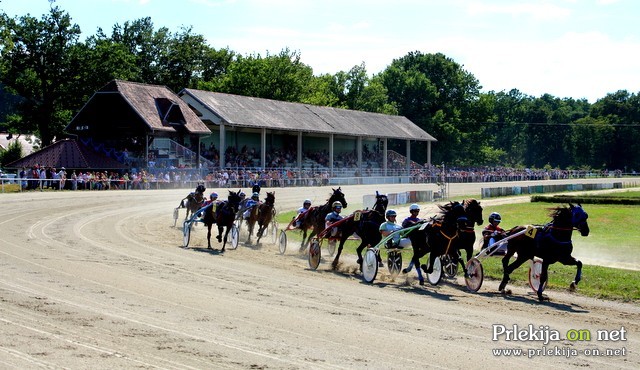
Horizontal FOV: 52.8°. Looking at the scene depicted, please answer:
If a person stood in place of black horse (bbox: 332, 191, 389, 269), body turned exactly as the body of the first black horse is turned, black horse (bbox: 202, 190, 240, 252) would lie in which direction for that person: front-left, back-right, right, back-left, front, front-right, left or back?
back

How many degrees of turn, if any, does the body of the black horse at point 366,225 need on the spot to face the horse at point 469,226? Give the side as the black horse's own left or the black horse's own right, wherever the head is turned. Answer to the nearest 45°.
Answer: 0° — it already faces it

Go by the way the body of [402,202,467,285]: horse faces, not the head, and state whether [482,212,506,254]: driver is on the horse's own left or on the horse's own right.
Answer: on the horse's own left

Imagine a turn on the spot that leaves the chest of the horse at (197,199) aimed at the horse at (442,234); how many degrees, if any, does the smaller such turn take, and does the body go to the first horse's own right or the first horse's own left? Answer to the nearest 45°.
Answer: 0° — it already faces it

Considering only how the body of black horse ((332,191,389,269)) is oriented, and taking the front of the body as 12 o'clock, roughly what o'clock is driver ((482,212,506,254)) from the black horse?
The driver is roughly at 11 o'clock from the black horse.

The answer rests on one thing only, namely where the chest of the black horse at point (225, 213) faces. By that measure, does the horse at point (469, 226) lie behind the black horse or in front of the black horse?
in front

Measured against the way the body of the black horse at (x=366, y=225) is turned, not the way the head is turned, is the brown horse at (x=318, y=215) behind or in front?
behind

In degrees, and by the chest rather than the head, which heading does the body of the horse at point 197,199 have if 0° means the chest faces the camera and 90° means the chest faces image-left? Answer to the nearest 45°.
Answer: approximately 315°

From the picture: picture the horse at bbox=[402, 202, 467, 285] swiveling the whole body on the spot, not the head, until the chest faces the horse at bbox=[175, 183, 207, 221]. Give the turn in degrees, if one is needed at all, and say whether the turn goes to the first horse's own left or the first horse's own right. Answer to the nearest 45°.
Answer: approximately 180°

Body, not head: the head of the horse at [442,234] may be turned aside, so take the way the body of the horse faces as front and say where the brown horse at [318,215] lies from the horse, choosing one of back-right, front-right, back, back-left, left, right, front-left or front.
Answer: back

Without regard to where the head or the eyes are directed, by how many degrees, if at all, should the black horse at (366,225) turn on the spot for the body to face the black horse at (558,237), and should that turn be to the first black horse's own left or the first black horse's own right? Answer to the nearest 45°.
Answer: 0° — it already faces it
